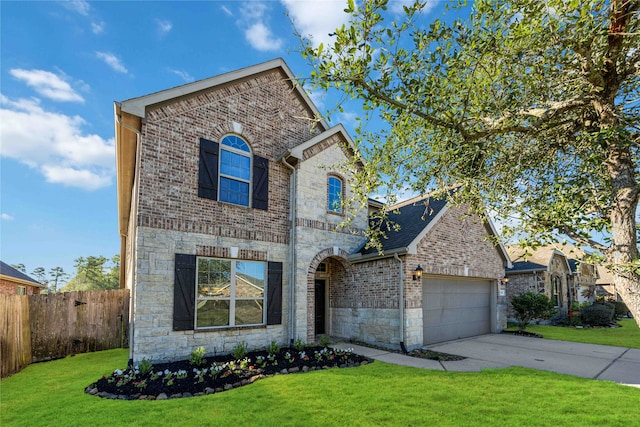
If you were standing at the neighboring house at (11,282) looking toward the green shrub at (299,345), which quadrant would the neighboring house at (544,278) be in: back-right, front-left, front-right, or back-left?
front-left

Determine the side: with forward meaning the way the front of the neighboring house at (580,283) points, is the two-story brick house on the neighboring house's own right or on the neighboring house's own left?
on the neighboring house's own right

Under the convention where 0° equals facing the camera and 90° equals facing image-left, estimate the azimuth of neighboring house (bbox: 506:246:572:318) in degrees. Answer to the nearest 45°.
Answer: approximately 315°

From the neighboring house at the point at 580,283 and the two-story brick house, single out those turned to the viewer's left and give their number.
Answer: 0

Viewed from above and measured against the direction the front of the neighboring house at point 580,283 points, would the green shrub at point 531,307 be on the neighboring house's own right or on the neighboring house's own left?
on the neighboring house's own right

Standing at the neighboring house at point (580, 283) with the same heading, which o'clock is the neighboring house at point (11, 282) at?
the neighboring house at point (11, 282) is roughly at 3 o'clock from the neighboring house at point (580, 283).

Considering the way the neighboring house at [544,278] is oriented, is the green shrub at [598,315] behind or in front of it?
in front
